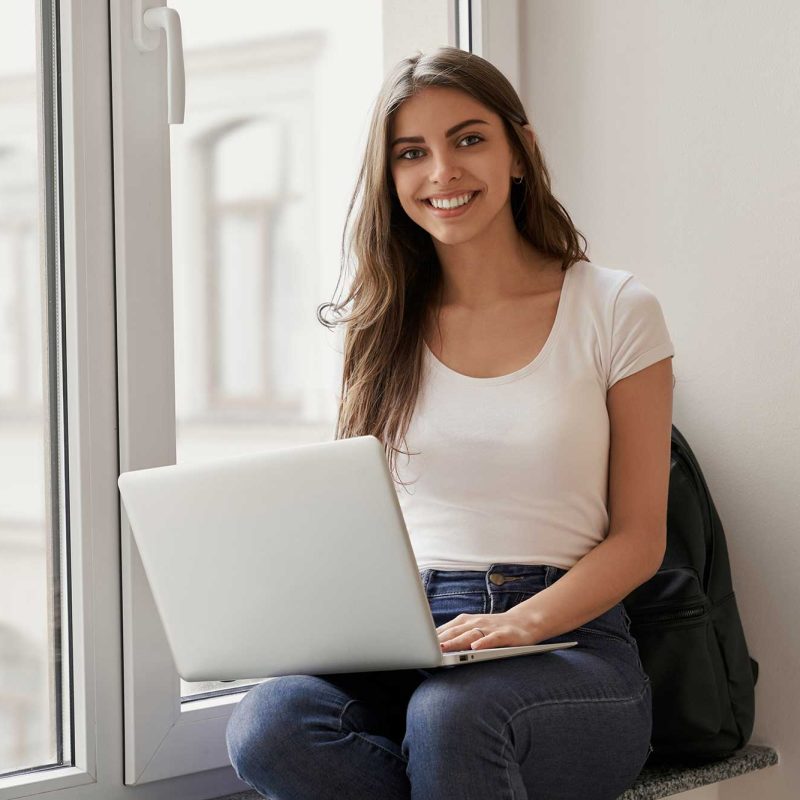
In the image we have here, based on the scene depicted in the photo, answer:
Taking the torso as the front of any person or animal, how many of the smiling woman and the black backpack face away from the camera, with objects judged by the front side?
0

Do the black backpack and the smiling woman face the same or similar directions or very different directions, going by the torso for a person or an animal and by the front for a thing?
same or similar directions

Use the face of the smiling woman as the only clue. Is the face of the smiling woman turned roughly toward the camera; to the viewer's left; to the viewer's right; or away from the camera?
toward the camera

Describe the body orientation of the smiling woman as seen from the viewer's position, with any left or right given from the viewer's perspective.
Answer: facing the viewer and to the left of the viewer
